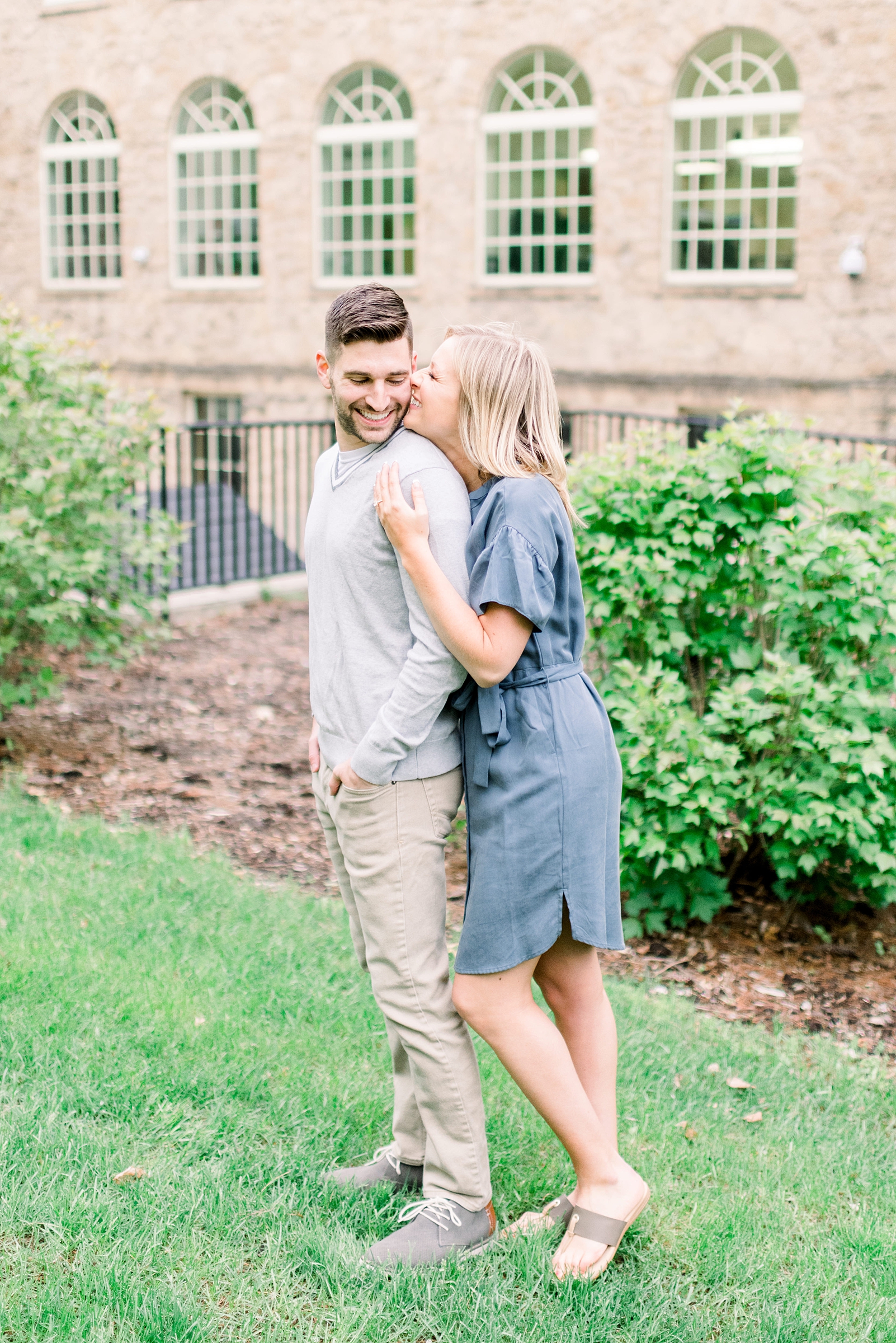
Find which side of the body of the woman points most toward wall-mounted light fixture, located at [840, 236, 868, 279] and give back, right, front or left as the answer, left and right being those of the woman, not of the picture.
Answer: right

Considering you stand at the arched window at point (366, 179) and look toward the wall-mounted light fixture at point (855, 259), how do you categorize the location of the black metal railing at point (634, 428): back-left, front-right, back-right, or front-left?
front-right

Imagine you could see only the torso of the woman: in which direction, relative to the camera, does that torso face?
to the viewer's left

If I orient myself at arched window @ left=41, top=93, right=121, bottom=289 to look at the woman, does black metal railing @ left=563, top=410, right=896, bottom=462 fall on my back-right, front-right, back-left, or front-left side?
front-left

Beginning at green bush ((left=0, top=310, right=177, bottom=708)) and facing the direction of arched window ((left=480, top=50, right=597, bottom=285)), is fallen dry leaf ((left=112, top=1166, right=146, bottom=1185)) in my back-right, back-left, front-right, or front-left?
back-right

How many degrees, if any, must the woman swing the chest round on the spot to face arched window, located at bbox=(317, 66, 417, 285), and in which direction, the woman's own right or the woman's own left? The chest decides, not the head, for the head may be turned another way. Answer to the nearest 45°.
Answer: approximately 90° to the woman's own right

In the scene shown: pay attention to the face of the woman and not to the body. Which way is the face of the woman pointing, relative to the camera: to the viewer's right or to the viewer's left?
to the viewer's left

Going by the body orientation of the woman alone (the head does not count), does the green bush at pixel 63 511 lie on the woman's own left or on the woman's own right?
on the woman's own right

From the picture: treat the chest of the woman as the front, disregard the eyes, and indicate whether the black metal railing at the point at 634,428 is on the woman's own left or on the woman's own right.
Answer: on the woman's own right

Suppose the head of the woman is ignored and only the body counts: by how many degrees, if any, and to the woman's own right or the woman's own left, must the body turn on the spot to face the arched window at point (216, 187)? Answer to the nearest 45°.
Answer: approximately 90° to the woman's own right

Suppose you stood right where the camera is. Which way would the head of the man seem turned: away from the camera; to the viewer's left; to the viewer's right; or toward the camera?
toward the camera
